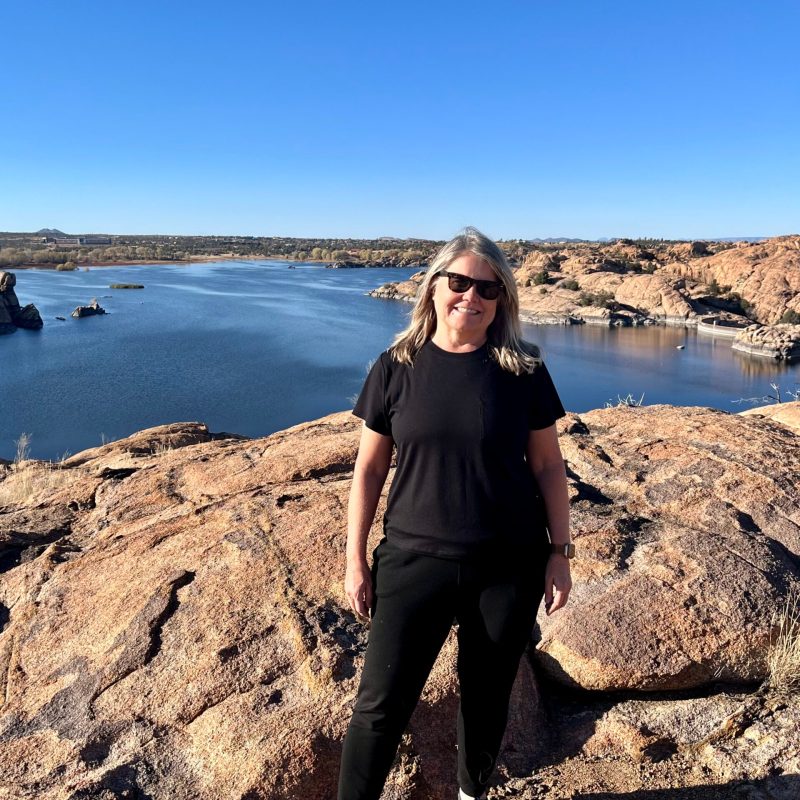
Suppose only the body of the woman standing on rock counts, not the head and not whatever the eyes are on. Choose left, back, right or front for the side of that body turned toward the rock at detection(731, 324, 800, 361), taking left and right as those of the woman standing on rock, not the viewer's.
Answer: back

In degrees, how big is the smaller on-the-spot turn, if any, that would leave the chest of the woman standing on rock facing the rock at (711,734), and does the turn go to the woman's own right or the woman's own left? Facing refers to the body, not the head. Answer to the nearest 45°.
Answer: approximately 90° to the woman's own left

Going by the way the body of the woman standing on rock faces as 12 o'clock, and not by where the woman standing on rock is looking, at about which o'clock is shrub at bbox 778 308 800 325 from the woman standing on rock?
The shrub is roughly at 7 o'clock from the woman standing on rock.

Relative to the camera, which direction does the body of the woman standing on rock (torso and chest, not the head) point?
toward the camera

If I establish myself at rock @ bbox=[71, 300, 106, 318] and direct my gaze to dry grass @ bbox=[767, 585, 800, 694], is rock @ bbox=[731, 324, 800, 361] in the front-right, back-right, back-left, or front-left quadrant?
front-left

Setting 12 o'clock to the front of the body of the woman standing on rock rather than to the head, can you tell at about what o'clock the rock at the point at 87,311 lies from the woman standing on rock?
The rock is roughly at 5 o'clock from the woman standing on rock.

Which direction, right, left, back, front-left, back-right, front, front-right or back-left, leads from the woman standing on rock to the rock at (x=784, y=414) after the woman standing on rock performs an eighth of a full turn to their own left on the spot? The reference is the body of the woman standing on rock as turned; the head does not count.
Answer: left

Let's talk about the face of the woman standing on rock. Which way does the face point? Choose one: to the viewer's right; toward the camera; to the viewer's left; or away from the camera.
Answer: toward the camera
